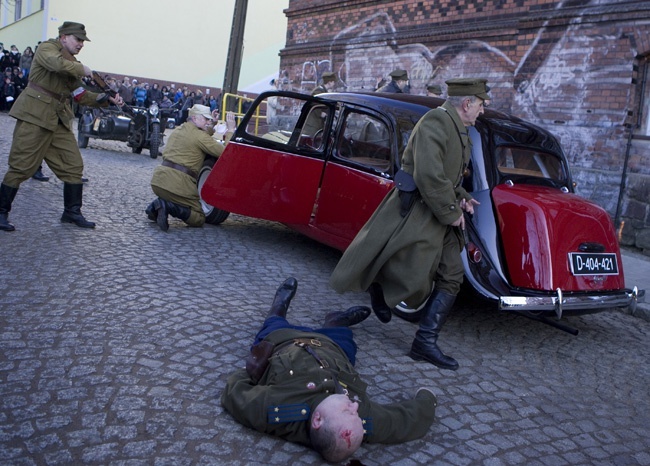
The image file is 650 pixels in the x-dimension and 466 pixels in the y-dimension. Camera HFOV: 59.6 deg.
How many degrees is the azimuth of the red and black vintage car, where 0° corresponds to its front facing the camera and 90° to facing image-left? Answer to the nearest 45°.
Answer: approximately 135°

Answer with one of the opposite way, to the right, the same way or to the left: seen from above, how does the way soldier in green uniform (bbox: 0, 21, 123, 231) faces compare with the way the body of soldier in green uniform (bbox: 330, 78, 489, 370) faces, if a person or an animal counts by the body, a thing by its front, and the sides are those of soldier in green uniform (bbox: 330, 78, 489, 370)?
the same way

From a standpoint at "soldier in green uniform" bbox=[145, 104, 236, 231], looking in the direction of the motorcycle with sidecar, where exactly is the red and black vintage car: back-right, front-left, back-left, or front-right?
back-right

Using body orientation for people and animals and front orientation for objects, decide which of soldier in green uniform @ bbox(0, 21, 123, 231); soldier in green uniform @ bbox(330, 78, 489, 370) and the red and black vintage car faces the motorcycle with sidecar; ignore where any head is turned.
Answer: the red and black vintage car

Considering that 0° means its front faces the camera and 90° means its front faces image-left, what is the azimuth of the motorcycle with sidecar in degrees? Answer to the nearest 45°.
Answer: approximately 315°

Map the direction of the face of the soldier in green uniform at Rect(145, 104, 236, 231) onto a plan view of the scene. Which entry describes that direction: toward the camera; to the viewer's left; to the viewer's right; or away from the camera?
to the viewer's right

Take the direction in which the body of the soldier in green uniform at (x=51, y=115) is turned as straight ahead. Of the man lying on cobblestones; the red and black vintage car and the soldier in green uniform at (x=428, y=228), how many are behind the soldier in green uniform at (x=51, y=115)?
0

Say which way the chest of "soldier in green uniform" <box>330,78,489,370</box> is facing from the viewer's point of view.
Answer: to the viewer's right

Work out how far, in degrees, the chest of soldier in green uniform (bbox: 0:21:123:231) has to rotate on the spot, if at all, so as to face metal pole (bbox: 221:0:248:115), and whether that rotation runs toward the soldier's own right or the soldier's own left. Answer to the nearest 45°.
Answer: approximately 90° to the soldier's own left

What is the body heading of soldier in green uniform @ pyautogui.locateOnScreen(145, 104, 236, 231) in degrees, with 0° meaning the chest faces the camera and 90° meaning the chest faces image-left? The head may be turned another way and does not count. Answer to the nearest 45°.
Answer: approximately 225°

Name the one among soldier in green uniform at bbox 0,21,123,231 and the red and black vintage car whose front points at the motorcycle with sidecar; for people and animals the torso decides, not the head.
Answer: the red and black vintage car

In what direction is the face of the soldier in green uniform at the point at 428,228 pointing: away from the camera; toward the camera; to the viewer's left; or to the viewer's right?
to the viewer's right

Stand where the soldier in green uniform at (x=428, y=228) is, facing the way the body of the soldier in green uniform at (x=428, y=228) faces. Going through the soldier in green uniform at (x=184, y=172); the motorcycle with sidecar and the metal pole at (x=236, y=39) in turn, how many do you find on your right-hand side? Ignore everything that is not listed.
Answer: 0

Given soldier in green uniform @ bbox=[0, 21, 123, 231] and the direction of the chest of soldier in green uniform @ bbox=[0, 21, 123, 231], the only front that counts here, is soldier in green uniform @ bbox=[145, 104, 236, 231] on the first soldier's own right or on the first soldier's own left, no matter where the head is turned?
on the first soldier's own left

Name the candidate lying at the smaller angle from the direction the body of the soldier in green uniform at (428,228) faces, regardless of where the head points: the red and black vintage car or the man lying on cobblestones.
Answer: the red and black vintage car

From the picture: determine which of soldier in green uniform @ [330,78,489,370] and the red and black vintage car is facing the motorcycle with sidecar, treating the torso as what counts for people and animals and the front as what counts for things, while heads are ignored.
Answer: the red and black vintage car

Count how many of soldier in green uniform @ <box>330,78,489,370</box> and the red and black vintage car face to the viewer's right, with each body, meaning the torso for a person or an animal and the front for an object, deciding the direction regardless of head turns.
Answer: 1
